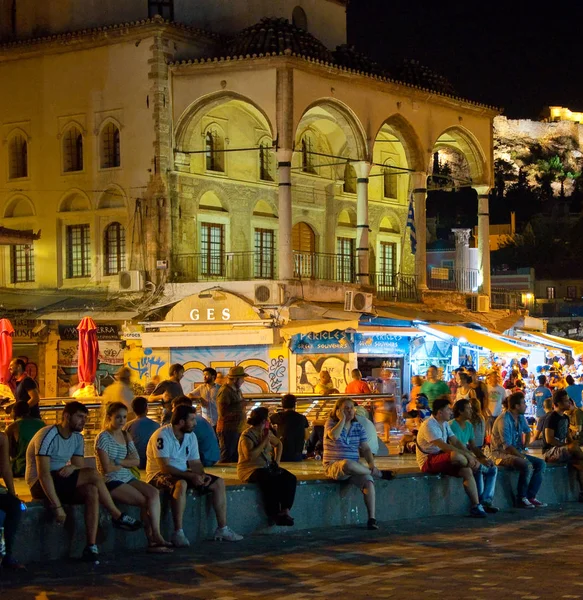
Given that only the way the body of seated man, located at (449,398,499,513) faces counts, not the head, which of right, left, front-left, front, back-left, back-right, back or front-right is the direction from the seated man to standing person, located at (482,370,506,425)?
back-left

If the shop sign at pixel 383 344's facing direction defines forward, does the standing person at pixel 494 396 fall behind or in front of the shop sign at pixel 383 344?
in front

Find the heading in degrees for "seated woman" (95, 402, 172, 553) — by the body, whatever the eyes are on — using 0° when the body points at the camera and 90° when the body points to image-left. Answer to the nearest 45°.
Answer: approximately 315°

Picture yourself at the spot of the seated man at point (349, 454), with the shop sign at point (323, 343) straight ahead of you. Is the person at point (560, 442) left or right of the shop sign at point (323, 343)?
right

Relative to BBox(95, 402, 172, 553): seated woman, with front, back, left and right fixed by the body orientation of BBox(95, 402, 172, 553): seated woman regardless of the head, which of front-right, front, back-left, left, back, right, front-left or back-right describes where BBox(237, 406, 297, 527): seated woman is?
left

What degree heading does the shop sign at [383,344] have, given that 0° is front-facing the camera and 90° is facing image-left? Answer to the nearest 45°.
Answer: approximately 0°

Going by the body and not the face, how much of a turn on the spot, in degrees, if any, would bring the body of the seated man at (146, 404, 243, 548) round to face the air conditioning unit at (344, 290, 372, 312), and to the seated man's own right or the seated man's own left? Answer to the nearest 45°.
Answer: approximately 135° to the seated man's own left

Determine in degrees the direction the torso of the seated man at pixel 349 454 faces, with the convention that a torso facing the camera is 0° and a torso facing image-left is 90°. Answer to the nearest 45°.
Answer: approximately 315°

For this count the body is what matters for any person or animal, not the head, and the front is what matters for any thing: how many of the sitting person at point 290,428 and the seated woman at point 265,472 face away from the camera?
1

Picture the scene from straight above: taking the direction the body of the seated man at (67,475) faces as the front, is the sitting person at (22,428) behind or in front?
behind
